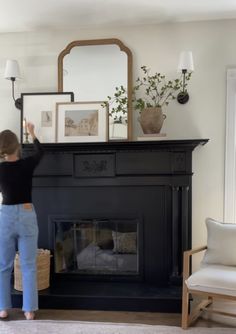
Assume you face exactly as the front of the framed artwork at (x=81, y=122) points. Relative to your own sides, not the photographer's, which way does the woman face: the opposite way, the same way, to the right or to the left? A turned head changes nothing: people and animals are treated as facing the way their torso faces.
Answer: the opposite way

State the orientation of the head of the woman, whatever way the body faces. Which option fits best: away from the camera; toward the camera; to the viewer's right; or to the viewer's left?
away from the camera

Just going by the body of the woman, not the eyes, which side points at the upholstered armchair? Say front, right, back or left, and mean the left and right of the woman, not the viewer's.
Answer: right

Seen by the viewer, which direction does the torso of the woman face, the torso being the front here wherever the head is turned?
away from the camera

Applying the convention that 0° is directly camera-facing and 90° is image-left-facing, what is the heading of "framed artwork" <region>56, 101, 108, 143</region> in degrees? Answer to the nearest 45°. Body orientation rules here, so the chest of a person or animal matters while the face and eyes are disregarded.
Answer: approximately 0°

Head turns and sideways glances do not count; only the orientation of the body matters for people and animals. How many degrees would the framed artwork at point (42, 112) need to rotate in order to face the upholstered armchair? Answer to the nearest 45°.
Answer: approximately 45° to its left
